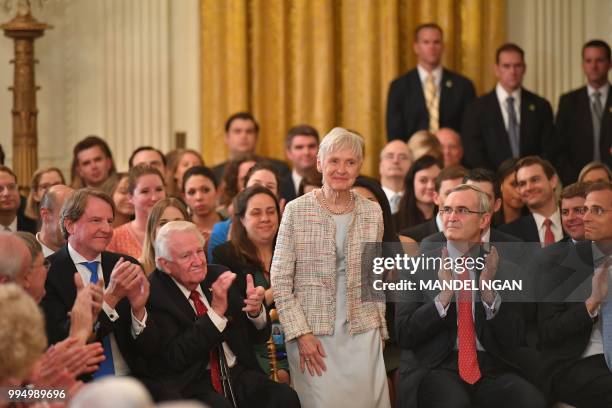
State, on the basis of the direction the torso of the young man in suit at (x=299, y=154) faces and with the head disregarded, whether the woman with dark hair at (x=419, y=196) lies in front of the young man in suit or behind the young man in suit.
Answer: in front

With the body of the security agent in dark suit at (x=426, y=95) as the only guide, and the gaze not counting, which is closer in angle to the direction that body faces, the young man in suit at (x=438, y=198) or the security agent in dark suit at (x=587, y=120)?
the young man in suit

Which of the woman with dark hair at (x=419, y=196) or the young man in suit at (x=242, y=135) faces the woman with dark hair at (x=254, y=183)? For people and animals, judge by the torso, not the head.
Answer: the young man in suit

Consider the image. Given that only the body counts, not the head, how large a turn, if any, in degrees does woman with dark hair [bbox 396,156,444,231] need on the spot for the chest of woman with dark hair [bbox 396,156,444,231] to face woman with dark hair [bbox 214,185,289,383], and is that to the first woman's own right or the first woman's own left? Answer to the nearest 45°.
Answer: approximately 90° to the first woman's own right

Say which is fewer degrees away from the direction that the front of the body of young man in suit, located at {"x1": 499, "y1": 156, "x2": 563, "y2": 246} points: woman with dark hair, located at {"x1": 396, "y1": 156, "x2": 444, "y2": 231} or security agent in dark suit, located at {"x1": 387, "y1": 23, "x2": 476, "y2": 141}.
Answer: the woman with dark hair

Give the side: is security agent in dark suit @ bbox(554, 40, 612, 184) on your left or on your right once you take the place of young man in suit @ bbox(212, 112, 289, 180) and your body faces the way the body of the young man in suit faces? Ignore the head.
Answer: on your left

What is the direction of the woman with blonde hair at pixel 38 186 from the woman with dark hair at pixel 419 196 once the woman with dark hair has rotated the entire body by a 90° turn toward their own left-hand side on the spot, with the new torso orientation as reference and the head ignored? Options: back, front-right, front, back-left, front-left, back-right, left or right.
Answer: back-left

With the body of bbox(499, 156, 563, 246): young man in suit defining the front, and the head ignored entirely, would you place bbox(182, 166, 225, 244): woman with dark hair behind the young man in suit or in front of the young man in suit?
in front

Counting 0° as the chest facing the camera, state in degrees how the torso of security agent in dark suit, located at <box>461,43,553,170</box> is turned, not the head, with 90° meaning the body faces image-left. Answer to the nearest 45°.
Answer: approximately 0°

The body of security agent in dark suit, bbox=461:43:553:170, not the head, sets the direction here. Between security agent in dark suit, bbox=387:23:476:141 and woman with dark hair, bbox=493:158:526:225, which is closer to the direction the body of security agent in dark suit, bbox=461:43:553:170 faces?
the woman with dark hair

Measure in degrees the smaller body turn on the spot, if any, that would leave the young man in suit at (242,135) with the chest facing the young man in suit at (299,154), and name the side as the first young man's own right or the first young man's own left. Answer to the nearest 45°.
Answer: approximately 45° to the first young man's own left

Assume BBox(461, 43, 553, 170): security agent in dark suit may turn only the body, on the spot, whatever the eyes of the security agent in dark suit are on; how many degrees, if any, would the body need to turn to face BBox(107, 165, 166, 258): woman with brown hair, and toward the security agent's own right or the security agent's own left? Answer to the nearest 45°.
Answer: approximately 45° to the security agent's own right
